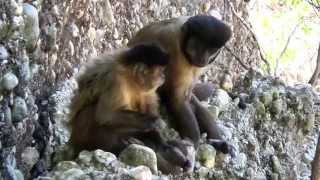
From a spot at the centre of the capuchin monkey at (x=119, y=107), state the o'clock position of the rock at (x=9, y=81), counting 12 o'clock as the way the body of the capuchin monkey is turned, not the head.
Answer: The rock is roughly at 5 o'clock from the capuchin monkey.

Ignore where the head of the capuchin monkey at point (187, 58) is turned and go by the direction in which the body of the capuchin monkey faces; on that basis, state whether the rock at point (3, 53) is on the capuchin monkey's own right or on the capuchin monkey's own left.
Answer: on the capuchin monkey's own right

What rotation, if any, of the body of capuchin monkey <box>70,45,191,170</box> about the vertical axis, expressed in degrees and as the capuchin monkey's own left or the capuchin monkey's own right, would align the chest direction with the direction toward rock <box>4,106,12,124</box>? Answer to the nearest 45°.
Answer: approximately 135° to the capuchin monkey's own right

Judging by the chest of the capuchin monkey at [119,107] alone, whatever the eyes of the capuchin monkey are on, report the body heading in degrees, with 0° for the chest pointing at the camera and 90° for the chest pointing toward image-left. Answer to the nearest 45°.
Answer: approximately 315°
